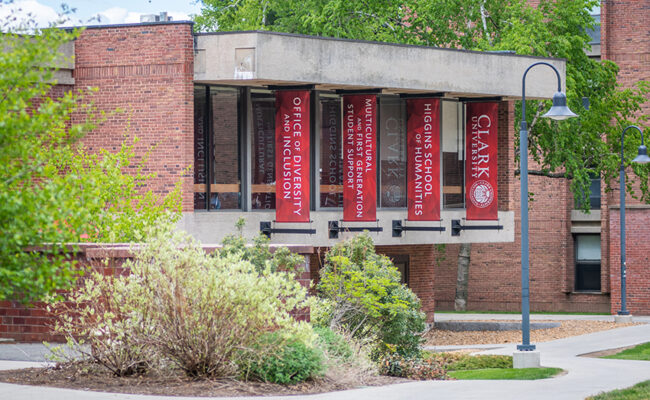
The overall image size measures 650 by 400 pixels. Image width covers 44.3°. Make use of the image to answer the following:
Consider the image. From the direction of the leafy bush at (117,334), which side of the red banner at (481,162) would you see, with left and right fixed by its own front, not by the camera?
front

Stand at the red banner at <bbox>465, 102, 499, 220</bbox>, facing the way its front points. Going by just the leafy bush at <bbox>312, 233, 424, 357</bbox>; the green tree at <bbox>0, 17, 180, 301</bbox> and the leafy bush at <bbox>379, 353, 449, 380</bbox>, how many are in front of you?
3

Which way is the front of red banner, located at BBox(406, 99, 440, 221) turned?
toward the camera

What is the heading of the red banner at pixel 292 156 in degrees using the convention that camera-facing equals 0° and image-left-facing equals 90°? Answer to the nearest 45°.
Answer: approximately 0°

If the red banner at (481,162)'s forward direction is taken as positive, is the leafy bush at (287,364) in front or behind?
in front

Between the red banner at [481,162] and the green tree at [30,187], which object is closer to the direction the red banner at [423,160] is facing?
the green tree

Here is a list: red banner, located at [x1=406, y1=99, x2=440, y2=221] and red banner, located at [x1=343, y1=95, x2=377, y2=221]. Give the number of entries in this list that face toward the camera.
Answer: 2

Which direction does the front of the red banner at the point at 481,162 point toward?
toward the camera

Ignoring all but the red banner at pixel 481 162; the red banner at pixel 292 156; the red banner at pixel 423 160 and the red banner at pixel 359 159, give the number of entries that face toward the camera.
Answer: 4

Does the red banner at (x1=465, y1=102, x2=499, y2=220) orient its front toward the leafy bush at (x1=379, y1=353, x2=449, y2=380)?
yes

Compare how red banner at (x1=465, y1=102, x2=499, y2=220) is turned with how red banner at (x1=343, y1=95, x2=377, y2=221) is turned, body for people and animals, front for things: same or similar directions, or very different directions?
same or similar directions

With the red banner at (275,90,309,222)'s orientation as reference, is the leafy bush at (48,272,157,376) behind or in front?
in front

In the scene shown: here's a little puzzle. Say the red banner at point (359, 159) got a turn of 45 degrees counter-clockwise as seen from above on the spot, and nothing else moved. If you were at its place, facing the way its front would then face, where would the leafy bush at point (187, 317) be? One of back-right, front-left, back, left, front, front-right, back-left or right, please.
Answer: front-right

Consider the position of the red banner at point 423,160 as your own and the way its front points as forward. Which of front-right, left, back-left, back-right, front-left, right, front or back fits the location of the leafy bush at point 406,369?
front
